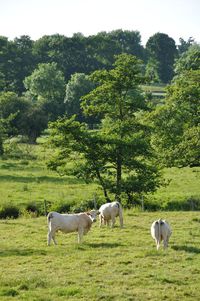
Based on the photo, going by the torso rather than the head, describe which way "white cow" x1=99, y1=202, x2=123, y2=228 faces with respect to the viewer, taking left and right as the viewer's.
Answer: facing away from the viewer and to the left of the viewer

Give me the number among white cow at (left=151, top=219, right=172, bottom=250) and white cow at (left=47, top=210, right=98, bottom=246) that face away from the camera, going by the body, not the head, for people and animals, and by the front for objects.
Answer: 1

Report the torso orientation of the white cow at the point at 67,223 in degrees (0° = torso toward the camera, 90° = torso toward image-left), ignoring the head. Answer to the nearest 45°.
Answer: approximately 270°

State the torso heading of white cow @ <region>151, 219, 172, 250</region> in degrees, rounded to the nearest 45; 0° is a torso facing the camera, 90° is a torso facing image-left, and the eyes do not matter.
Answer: approximately 180°

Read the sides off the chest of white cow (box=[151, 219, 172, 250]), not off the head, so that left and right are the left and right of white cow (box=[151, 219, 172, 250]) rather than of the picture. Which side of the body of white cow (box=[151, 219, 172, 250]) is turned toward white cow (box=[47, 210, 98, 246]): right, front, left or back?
left

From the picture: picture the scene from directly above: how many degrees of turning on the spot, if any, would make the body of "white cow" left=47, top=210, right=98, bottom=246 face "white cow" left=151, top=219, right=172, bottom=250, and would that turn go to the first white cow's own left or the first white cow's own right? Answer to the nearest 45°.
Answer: approximately 45° to the first white cow's own right

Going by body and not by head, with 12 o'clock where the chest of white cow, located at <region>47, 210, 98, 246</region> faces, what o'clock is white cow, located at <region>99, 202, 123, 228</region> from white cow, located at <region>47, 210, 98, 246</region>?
white cow, located at <region>99, 202, 123, 228</region> is roughly at 10 o'clock from white cow, located at <region>47, 210, 98, 246</region>.

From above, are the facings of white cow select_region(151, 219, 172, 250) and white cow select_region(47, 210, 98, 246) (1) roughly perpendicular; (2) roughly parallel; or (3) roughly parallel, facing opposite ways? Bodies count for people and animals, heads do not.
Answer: roughly perpendicular

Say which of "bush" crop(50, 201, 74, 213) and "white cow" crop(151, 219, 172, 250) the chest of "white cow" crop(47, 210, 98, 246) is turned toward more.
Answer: the white cow

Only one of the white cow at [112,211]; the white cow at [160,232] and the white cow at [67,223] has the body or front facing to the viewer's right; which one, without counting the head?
the white cow at [67,223]
